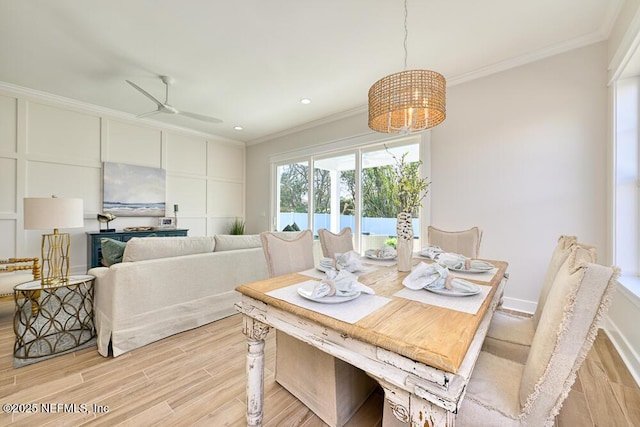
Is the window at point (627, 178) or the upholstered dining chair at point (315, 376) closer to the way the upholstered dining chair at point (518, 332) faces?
the upholstered dining chair

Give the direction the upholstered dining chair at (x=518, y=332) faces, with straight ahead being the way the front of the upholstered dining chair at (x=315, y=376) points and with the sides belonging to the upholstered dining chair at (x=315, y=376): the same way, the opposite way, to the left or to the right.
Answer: the opposite way

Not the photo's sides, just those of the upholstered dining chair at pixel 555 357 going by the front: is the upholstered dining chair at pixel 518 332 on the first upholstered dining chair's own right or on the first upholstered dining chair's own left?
on the first upholstered dining chair's own right

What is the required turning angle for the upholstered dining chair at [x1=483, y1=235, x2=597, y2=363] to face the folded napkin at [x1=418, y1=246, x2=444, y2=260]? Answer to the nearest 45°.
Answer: approximately 45° to its right

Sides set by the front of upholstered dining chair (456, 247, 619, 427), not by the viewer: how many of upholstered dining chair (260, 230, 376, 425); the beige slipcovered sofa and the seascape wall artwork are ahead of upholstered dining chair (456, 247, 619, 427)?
3

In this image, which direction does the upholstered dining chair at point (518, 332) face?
to the viewer's left

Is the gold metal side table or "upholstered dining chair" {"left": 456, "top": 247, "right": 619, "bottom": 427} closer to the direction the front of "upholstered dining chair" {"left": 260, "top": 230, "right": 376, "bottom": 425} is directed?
the upholstered dining chair

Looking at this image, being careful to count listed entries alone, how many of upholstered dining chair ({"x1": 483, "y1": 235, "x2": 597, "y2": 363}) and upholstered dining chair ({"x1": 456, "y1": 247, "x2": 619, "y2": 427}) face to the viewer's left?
2

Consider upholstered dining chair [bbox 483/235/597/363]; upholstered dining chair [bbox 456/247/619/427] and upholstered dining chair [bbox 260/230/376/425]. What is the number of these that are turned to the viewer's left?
2

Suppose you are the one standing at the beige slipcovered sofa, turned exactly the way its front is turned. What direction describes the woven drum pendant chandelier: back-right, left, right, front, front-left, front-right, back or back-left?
back

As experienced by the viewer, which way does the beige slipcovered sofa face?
facing away from the viewer and to the left of the viewer

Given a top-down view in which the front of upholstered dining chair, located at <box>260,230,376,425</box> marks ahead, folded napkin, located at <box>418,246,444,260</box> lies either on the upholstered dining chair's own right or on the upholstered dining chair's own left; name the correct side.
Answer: on the upholstered dining chair's own left

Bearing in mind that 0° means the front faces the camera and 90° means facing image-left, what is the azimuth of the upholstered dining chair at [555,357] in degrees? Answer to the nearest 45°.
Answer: approximately 90°
